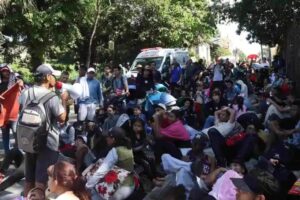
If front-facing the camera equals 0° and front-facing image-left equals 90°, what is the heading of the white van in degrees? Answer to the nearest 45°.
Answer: approximately 45°

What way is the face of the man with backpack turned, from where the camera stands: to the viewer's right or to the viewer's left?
to the viewer's right
